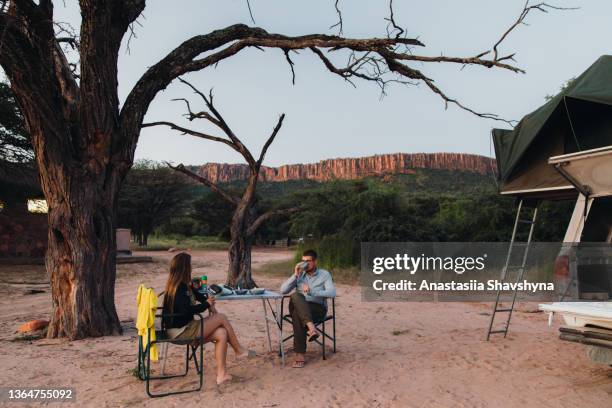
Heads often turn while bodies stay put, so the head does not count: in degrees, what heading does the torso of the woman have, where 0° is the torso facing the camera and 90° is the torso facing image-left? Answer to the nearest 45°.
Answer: approximately 270°

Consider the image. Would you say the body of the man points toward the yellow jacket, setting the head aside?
yes

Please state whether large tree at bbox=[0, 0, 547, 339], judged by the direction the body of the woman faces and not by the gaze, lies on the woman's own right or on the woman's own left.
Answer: on the woman's own left

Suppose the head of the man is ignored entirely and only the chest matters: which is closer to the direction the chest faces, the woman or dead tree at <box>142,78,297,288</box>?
the woman

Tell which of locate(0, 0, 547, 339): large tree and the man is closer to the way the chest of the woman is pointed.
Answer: the man

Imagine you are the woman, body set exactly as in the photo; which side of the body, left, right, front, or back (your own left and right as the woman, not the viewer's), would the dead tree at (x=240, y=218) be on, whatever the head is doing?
left

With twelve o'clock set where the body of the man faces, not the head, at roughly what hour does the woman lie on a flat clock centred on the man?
The woman is roughly at 12 o'clock from the man.

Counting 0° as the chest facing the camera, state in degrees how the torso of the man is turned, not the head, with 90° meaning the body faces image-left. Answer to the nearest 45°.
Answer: approximately 45°

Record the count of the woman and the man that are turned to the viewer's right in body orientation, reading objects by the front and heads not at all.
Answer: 1

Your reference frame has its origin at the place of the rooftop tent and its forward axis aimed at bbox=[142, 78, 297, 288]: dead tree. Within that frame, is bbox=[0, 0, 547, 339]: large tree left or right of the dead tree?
left

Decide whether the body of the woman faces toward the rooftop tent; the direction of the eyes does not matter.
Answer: yes
